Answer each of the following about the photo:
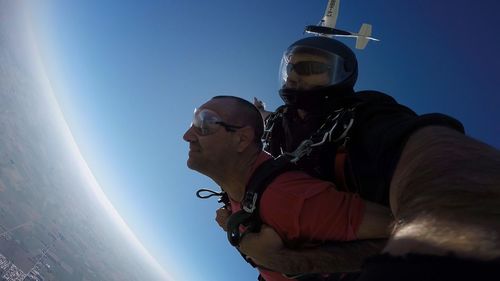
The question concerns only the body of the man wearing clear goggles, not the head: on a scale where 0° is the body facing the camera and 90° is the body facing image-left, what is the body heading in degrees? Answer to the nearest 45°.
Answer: approximately 90°

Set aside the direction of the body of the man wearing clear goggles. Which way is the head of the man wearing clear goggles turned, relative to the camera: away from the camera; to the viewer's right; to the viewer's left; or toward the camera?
to the viewer's left
